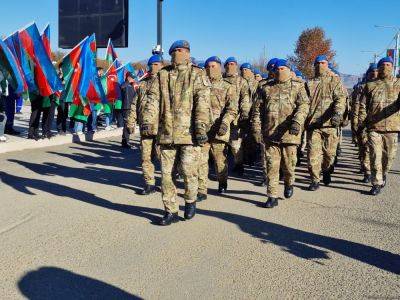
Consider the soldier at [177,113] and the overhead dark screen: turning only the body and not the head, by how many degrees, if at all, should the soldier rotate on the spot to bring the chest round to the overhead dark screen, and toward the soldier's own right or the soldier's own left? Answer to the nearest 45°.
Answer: approximately 180°

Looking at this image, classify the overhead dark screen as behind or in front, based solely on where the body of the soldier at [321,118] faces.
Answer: behind

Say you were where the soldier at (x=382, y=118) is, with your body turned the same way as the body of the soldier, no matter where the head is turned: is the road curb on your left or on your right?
on your right

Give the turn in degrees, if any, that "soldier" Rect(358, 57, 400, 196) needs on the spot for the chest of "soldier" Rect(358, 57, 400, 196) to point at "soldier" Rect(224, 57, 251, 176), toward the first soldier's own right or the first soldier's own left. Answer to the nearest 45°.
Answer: approximately 90° to the first soldier's own right

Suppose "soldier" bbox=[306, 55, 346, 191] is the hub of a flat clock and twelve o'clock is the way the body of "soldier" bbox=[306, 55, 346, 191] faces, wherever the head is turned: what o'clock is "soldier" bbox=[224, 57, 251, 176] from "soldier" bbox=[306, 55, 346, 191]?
"soldier" bbox=[224, 57, 251, 176] is roughly at 3 o'clock from "soldier" bbox=[306, 55, 346, 191].

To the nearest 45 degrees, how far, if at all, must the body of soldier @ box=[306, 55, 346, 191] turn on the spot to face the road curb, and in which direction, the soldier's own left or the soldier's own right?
approximately 135° to the soldier's own right

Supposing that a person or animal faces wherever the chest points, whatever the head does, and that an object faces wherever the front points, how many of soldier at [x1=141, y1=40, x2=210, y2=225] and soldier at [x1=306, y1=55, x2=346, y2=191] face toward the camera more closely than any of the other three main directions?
2

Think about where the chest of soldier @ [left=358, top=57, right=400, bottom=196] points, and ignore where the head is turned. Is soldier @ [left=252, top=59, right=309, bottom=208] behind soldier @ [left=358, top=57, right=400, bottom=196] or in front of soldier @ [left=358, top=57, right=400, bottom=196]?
in front

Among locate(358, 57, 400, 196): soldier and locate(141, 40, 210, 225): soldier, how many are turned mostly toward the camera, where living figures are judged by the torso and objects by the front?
2

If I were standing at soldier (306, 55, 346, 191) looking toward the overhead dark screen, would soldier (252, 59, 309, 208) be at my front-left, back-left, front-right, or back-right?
back-left
